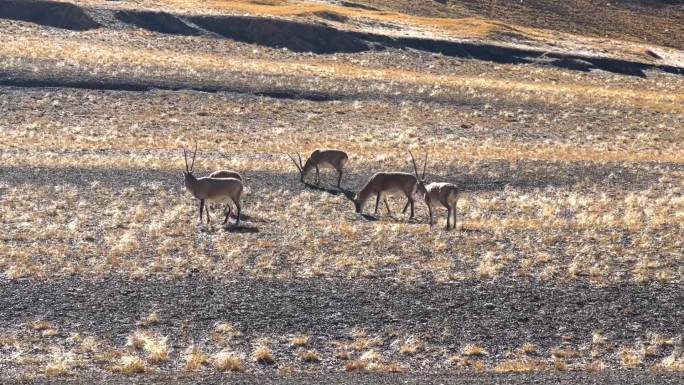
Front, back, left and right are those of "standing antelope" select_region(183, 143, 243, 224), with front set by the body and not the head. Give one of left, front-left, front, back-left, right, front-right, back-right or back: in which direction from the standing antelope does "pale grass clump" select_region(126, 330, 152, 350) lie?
left

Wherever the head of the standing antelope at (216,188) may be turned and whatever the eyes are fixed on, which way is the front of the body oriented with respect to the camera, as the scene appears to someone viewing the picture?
to the viewer's left

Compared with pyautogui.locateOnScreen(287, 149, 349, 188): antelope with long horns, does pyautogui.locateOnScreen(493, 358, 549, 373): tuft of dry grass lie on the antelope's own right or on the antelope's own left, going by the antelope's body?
on the antelope's own left

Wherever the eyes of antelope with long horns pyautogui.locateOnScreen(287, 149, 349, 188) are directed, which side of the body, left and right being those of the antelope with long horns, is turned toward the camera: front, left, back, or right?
left

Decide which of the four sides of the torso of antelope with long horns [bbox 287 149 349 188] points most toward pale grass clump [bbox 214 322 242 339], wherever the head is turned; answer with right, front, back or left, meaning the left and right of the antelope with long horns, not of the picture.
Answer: left

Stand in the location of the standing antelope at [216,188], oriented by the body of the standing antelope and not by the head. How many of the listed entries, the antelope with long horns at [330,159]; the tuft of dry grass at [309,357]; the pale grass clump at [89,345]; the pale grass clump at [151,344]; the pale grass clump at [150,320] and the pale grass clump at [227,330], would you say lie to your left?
5

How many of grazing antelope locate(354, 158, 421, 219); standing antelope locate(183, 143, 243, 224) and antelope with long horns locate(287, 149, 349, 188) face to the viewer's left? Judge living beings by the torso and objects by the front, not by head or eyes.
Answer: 3

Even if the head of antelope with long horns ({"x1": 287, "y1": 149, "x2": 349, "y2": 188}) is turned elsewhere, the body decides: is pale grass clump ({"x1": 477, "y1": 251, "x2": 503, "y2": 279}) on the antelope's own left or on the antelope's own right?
on the antelope's own left

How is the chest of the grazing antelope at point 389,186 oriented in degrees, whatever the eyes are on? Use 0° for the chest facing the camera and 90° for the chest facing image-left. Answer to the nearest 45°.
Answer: approximately 90°

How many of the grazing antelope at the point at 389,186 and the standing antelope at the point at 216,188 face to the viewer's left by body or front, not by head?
2

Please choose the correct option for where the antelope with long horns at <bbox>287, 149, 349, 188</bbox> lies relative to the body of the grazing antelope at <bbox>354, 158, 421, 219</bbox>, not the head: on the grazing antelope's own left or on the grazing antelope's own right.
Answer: on the grazing antelope's own right

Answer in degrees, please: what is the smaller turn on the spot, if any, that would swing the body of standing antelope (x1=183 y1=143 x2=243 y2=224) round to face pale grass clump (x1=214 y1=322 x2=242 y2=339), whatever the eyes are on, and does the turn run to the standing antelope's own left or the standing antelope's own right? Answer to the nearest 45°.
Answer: approximately 90° to the standing antelope's own left
